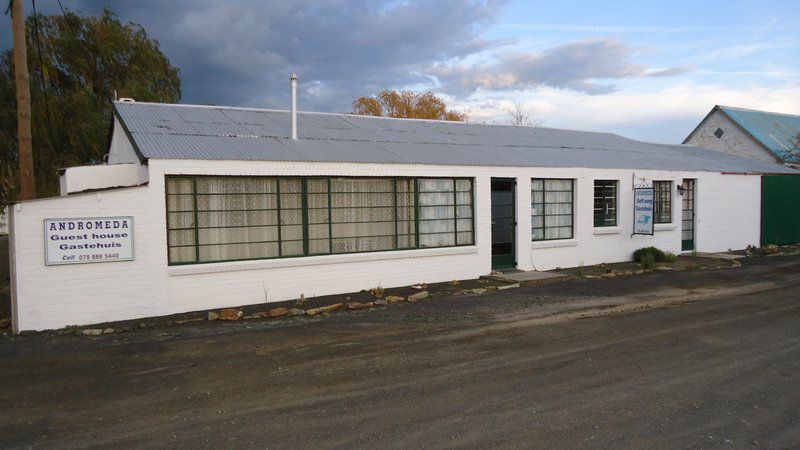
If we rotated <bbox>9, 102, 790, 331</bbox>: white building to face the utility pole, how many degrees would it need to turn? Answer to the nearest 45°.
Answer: approximately 135° to its right

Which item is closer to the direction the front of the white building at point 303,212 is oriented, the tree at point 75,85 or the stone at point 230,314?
the stone

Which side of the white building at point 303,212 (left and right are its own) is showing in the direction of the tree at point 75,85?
back

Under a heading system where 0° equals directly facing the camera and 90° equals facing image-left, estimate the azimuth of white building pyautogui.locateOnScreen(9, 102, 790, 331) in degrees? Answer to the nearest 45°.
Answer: approximately 315°
